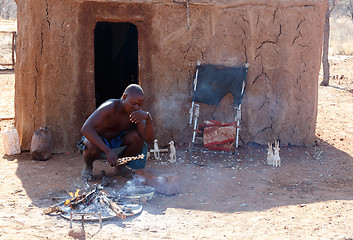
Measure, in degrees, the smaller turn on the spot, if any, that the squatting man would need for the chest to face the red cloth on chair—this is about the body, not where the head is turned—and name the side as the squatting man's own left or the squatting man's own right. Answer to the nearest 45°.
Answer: approximately 90° to the squatting man's own left

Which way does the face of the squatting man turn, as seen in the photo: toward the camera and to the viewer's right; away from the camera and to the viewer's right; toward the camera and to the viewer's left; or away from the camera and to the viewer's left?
toward the camera and to the viewer's right

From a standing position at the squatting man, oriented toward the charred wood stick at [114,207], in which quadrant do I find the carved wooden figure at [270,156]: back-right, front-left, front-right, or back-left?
back-left

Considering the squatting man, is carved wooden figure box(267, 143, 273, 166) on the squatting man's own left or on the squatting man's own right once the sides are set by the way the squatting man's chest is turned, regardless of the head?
on the squatting man's own left

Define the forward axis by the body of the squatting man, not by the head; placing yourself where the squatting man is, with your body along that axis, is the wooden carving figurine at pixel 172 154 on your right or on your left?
on your left

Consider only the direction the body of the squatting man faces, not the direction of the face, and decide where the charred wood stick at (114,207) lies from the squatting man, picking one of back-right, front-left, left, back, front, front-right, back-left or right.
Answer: front-right

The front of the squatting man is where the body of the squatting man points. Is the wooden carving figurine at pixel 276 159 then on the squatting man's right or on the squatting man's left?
on the squatting man's left

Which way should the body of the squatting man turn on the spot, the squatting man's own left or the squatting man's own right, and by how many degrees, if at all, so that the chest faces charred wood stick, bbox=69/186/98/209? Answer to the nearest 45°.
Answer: approximately 45° to the squatting man's own right

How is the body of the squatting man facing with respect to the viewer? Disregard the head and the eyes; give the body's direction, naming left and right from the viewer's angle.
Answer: facing the viewer and to the right of the viewer

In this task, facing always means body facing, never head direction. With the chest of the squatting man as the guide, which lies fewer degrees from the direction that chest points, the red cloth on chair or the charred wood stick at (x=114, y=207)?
the charred wood stick

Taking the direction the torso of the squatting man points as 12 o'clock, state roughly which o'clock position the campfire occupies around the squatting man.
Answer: The campfire is roughly at 2 o'clock from the squatting man.
